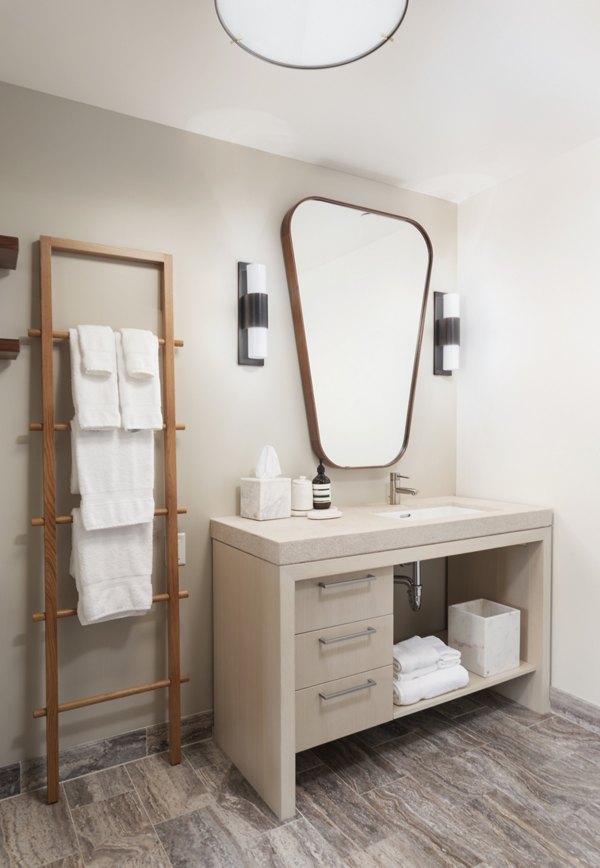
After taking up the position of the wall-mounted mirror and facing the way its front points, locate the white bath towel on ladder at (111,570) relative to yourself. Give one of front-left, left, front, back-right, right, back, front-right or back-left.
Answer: right

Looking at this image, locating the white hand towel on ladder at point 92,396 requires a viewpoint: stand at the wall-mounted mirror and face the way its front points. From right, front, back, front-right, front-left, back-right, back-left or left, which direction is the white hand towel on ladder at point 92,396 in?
right

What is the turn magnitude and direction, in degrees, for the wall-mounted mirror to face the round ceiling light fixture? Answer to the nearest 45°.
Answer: approximately 45° to its right

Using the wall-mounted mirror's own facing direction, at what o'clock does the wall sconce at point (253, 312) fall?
The wall sconce is roughly at 3 o'clock from the wall-mounted mirror.

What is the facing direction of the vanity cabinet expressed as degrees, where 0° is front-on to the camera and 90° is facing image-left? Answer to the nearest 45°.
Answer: approximately 315°

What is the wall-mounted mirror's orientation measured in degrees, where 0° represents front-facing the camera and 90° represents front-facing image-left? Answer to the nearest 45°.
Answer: approximately 315°

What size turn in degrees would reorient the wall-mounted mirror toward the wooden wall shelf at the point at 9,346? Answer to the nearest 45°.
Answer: approximately 90° to its right

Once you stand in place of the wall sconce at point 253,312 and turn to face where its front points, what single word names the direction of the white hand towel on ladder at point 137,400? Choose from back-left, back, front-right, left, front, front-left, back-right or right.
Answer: right

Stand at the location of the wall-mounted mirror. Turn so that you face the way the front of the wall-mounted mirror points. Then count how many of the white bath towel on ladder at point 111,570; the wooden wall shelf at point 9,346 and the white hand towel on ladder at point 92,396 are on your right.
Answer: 3
